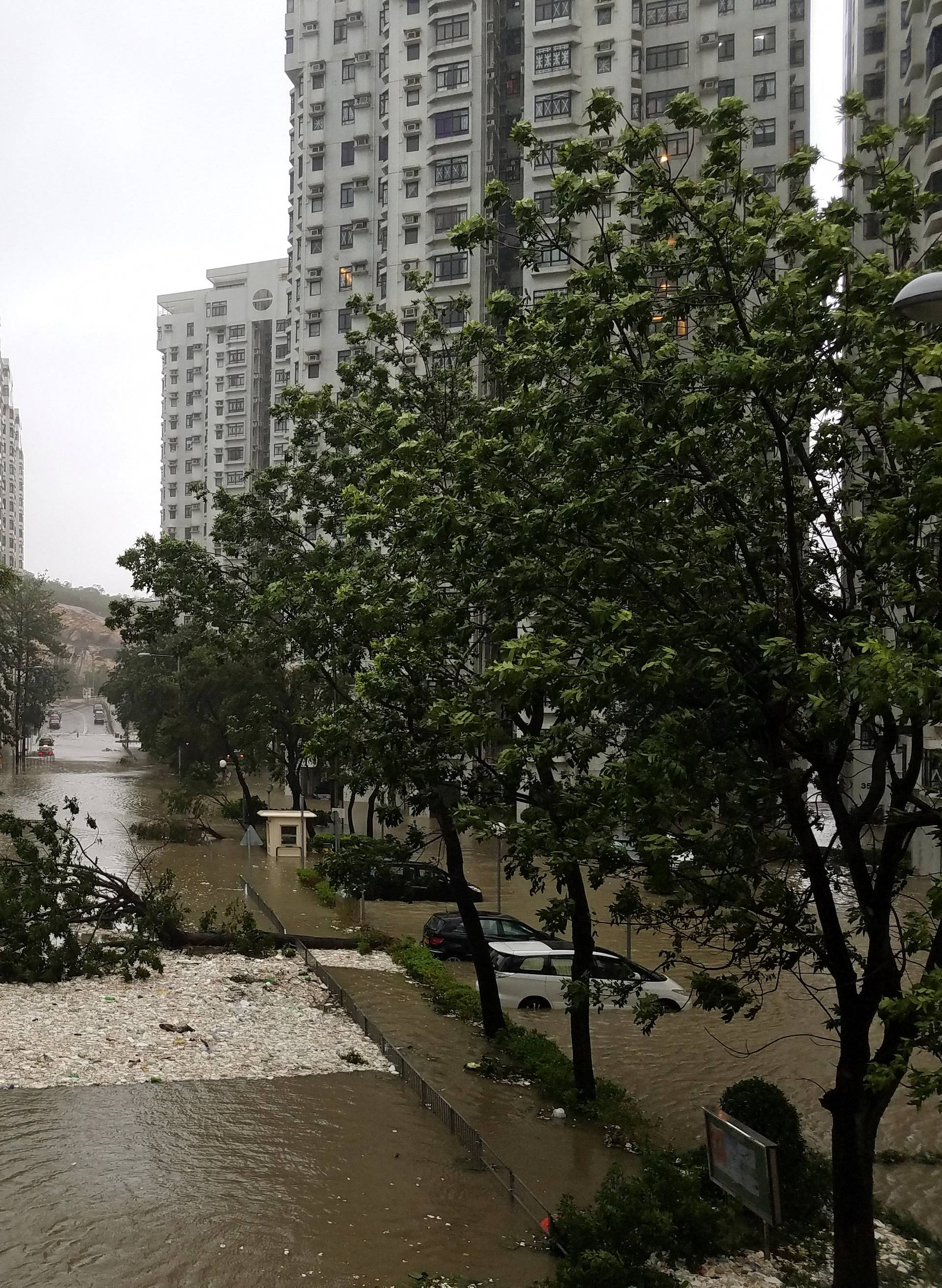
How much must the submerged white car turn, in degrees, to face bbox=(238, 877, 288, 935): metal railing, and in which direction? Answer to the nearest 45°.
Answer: approximately 135° to its left

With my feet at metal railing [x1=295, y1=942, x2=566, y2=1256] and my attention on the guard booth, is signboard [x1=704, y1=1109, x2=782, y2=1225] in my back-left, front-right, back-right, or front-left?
back-right

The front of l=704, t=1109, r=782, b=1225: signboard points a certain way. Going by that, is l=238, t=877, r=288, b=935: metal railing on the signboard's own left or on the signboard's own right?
on the signboard's own right

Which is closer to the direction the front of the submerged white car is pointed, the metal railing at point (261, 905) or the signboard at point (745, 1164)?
the signboard

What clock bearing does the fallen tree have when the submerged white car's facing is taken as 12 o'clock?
The fallen tree is roughly at 6 o'clock from the submerged white car.

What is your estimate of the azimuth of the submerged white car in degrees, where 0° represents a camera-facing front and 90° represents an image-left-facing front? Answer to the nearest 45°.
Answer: approximately 270°

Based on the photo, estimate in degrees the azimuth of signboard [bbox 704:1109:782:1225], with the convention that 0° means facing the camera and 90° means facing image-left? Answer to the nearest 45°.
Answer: approximately 45°

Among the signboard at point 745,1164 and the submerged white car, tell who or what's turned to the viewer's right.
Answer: the submerged white car

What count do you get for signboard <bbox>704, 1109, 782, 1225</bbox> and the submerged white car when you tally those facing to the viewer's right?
1

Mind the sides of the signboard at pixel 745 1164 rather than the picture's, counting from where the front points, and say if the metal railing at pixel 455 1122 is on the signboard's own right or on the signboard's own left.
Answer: on the signboard's own right

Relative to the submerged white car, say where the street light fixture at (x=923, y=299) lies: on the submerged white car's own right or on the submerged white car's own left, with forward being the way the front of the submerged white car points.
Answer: on the submerged white car's own right

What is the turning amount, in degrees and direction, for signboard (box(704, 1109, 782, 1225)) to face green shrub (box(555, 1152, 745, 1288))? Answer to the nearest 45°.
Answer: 0° — it already faces it

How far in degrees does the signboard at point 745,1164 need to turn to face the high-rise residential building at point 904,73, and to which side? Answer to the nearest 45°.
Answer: approximately 135° to its right

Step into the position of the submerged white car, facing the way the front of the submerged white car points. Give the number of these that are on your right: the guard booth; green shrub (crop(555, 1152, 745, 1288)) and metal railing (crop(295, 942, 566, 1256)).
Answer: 2
